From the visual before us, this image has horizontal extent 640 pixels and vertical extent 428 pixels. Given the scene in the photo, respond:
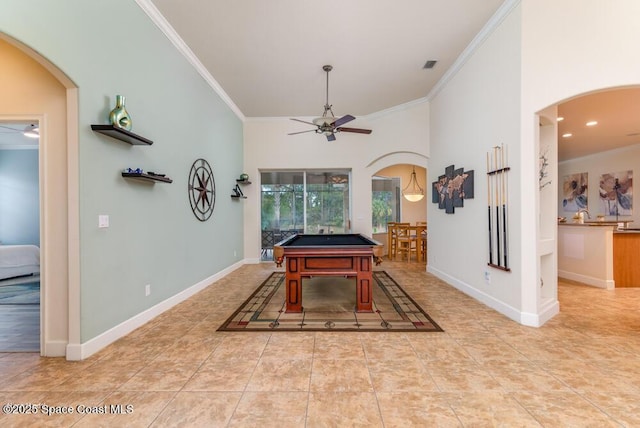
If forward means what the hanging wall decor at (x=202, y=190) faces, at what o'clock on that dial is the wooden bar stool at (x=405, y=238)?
The wooden bar stool is roughly at 10 o'clock from the hanging wall decor.

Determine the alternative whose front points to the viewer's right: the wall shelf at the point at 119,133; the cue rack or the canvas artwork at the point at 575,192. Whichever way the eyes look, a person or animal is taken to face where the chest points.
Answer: the wall shelf

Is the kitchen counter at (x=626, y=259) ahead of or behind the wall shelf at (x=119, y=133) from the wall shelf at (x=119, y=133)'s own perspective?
ahead

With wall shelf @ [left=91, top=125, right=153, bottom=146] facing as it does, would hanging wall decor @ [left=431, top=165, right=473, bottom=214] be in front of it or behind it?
in front

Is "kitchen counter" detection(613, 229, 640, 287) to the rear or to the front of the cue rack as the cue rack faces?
to the rear

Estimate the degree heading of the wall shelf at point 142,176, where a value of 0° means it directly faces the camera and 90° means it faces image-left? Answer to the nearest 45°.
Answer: approximately 315°

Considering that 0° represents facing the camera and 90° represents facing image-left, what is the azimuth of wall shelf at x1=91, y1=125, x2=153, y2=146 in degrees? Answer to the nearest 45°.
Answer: approximately 270°

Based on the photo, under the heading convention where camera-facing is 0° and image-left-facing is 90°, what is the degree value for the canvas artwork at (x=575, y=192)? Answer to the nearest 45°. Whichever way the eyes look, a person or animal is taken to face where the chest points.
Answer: approximately 45°

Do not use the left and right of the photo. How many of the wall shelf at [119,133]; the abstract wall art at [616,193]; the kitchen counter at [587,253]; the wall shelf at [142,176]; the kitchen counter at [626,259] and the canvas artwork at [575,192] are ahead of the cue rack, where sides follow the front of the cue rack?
2

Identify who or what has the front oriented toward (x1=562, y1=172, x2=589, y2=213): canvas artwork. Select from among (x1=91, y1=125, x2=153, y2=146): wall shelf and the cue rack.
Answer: the wall shelf
